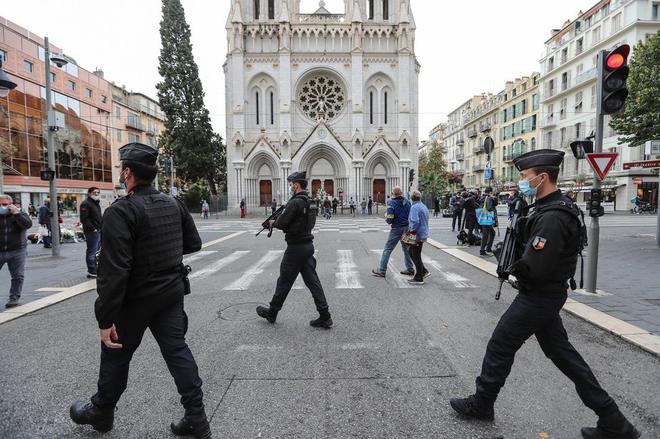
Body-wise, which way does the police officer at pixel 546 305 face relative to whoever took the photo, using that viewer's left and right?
facing to the left of the viewer

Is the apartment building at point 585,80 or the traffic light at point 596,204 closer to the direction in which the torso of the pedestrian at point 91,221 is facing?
the traffic light

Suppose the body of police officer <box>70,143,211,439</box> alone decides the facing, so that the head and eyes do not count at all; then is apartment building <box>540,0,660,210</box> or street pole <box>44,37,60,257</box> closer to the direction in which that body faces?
the street pole

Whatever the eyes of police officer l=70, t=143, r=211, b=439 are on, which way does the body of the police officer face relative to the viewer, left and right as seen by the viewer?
facing away from the viewer and to the left of the viewer

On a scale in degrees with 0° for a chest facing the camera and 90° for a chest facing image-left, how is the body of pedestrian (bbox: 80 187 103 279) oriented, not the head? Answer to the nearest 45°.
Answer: approximately 315°

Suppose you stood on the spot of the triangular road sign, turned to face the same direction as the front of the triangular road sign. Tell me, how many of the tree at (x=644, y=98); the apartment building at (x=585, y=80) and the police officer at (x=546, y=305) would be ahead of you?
1

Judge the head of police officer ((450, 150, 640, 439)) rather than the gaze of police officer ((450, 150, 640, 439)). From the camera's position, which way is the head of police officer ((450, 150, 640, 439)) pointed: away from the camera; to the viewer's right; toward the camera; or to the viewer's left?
to the viewer's left

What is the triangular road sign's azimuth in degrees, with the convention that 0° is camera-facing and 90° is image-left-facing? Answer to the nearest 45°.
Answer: approximately 0°

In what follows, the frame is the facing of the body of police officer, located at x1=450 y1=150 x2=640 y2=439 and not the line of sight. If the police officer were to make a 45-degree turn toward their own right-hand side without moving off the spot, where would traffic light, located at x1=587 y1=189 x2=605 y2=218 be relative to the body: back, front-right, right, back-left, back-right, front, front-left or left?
front-right
